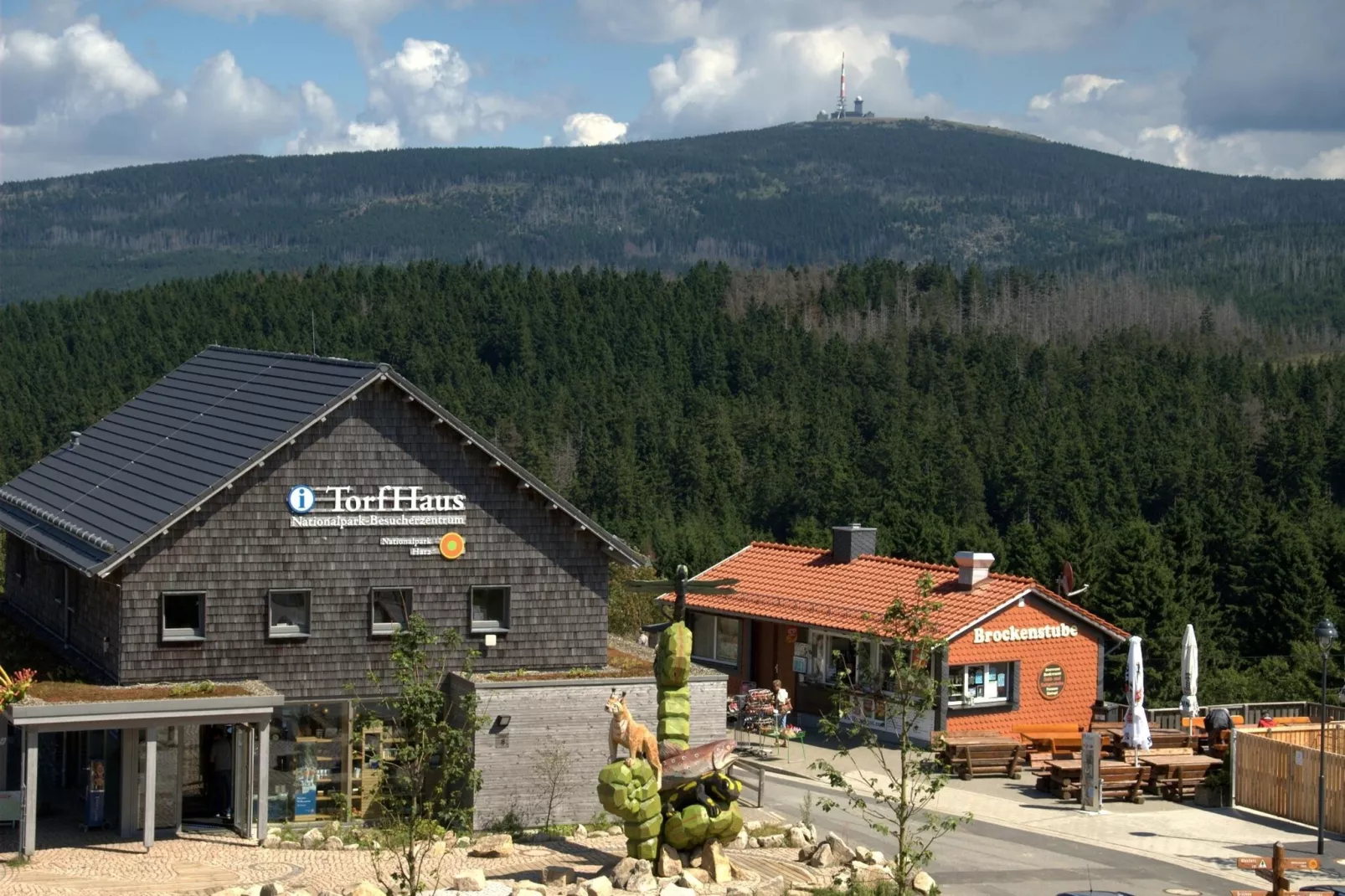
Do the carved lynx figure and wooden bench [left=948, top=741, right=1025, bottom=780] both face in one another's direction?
no

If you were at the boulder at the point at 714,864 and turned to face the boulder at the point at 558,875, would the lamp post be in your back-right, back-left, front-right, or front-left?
back-right

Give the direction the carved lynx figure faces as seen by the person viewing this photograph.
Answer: facing the viewer and to the left of the viewer

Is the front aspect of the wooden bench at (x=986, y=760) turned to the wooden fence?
no

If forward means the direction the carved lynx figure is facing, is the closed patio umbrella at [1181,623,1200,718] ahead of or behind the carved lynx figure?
behind

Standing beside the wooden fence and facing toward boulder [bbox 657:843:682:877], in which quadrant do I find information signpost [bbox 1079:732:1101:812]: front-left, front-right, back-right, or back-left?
front-right

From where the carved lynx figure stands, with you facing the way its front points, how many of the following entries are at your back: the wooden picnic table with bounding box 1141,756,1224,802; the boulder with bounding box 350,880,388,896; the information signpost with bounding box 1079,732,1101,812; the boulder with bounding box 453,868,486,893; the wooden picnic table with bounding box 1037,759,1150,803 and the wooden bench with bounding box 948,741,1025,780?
4

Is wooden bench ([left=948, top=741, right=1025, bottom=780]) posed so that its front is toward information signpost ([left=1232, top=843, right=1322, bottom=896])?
no

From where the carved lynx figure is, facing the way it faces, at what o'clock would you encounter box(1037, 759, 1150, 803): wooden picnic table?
The wooden picnic table is roughly at 6 o'clock from the carved lynx figure.

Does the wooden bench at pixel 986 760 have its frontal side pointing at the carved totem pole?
no

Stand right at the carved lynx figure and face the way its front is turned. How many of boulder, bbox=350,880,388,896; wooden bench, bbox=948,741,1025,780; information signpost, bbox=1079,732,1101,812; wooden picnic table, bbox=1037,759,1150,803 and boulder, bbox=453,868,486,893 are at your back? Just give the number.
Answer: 3
